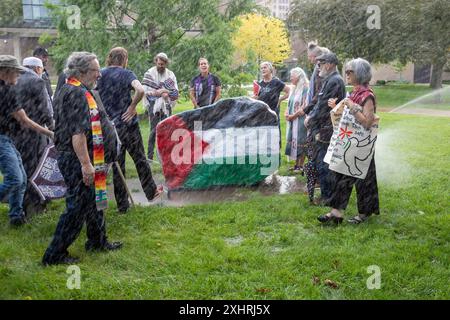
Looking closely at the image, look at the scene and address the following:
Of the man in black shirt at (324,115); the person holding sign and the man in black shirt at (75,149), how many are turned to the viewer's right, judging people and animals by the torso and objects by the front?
1

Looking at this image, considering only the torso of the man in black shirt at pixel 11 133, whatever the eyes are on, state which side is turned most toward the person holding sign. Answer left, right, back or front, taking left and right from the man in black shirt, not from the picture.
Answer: front

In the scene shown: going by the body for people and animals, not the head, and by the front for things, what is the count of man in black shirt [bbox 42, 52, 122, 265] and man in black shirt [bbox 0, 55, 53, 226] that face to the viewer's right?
2

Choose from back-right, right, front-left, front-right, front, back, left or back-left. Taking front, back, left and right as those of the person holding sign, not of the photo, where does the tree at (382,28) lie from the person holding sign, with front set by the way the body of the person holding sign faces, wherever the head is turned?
right

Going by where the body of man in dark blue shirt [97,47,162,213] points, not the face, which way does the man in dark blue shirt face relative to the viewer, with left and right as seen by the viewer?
facing away from the viewer and to the right of the viewer

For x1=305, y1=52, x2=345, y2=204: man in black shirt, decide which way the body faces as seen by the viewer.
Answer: to the viewer's left

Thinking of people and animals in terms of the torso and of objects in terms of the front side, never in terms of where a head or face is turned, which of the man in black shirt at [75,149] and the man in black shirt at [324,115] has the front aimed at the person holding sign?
the man in black shirt at [75,149]

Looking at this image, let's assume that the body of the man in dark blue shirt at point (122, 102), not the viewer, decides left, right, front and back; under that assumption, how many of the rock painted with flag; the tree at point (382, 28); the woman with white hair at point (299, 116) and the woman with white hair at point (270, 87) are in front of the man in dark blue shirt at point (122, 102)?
4

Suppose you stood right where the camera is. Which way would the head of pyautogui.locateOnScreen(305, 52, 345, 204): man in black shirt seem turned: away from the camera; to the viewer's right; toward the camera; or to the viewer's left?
to the viewer's left

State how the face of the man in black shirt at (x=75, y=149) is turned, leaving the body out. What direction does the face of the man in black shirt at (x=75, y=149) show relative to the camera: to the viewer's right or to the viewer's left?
to the viewer's right

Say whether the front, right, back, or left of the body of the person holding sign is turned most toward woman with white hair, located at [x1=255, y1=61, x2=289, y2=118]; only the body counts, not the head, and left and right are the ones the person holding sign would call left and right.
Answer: right

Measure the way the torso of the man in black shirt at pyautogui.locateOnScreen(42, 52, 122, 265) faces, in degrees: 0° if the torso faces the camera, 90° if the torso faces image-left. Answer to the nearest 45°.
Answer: approximately 270°

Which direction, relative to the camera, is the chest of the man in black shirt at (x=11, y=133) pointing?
to the viewer's right

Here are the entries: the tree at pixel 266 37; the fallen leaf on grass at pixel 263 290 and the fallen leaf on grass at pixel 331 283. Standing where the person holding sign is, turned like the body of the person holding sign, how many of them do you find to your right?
1

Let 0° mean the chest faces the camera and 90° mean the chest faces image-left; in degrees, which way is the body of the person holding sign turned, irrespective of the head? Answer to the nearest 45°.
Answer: approximately 90°

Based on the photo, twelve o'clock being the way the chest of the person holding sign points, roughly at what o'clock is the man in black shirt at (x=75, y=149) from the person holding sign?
The man in black shirt is roughly at 11 o'clock from the person holding sign.
